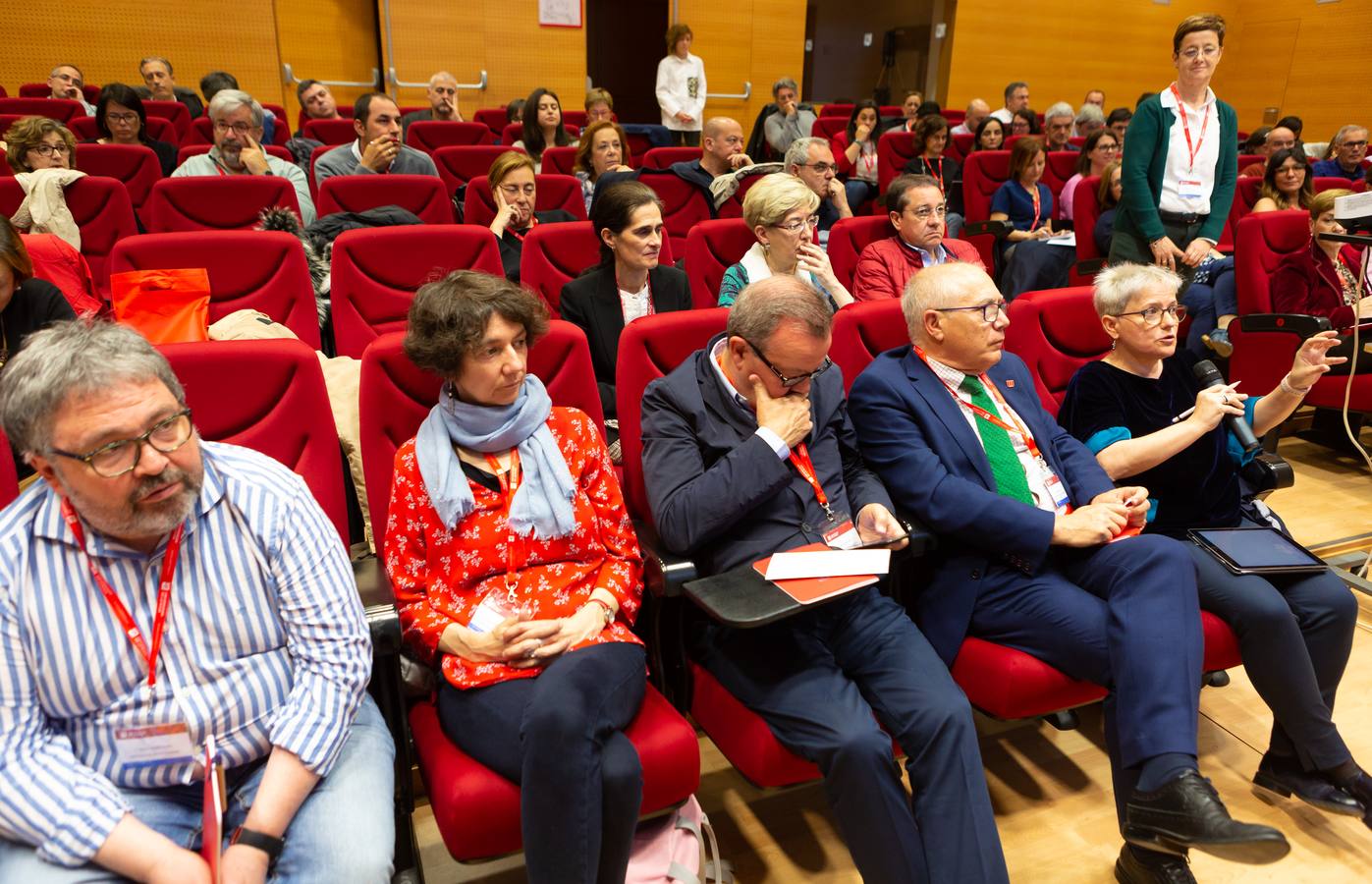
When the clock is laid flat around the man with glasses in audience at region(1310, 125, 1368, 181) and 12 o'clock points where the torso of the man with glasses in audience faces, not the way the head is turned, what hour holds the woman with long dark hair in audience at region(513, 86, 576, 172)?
The woman with long dark hair in audience is roughly at 3 o'clock from the man with glasses in audience.

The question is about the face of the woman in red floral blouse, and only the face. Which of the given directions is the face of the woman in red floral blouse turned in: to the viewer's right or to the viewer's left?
to the viewer's right

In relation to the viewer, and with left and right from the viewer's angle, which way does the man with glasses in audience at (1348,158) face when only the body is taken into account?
facing the viewer and to the right of the viewer

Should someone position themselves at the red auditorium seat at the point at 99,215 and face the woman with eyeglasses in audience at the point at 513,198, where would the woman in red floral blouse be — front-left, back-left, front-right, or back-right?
front-right

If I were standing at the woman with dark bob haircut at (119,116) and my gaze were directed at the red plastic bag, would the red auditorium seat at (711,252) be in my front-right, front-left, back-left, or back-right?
front-left

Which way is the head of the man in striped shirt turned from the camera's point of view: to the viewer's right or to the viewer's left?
to the viewer's right

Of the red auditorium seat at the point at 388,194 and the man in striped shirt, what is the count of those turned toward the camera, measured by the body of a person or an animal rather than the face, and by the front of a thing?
2

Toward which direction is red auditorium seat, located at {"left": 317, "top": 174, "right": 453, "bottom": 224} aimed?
toward the camera

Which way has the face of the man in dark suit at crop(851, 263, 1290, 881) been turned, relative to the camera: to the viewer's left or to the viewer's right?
to the viewer's right

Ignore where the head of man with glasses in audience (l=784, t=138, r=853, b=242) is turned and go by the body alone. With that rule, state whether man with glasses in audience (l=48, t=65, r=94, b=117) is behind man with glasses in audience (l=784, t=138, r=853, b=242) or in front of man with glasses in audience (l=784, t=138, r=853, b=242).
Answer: behind

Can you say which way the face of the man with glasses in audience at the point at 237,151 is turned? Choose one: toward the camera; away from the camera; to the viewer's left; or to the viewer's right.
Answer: toward the camera

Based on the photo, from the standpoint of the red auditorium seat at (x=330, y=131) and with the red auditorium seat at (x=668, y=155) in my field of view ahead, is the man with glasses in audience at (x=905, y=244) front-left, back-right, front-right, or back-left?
front-right

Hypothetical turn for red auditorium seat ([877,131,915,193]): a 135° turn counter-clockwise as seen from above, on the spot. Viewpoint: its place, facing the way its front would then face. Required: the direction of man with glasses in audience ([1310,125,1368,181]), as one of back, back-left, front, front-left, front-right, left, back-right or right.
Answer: right

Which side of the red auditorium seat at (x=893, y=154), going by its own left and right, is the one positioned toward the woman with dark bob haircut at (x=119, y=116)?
right

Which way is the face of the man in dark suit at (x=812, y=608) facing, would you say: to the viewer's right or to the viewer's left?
to the viewer's right

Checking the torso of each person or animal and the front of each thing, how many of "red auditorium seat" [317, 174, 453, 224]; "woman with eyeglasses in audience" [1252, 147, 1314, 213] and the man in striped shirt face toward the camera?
3

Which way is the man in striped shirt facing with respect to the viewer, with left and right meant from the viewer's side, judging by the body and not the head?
facing the viewer

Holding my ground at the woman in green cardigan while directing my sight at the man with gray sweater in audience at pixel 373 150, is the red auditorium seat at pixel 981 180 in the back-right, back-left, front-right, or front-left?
front-right

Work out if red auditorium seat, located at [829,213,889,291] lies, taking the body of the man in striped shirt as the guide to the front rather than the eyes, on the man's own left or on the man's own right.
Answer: on the man's own left

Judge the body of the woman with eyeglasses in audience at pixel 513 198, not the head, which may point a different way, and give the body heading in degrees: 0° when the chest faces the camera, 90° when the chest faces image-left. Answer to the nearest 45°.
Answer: approximately 315°

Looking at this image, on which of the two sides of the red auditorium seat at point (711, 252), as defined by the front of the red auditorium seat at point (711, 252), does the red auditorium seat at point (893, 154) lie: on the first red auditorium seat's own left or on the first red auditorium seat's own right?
on the first red auditorium seat's own left

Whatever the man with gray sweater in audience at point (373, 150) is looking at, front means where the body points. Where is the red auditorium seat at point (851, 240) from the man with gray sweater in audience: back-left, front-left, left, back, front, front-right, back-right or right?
front
